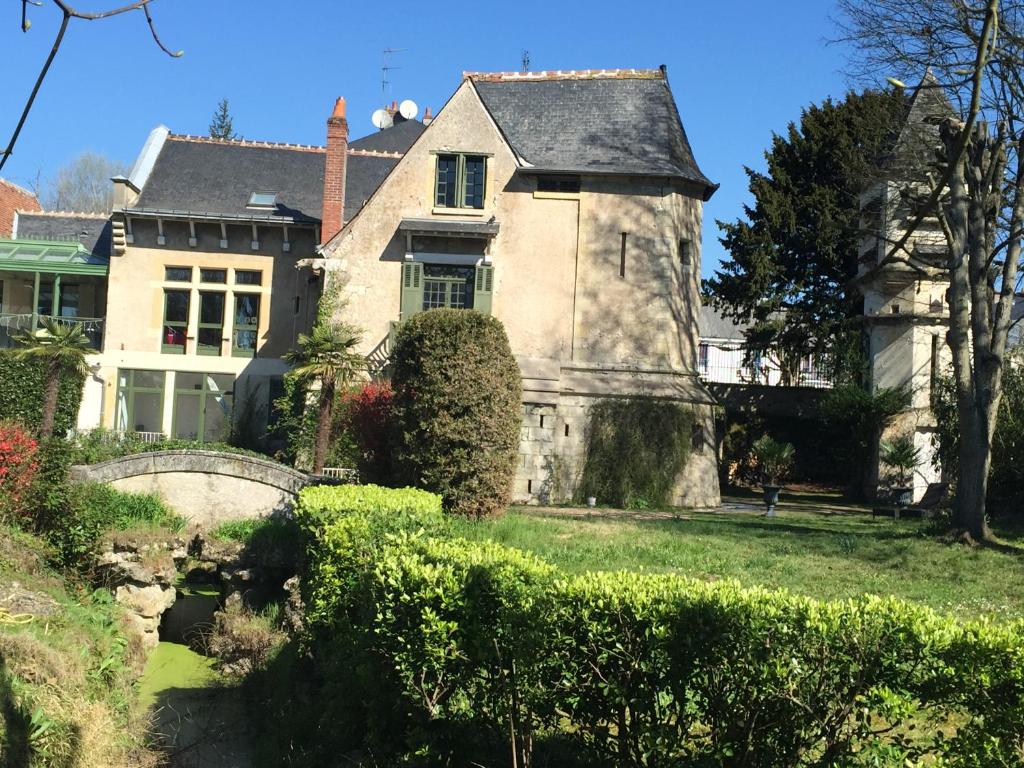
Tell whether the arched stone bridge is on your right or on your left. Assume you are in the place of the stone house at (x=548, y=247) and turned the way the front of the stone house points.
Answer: on your right

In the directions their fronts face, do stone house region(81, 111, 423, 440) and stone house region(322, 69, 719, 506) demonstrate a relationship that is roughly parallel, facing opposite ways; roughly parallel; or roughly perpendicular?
roughly parallel

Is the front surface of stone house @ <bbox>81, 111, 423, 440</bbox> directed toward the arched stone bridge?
yes

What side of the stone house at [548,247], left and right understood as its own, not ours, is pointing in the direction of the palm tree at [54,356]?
right

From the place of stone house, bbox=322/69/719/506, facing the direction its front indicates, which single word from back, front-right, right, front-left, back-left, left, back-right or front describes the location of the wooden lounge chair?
left

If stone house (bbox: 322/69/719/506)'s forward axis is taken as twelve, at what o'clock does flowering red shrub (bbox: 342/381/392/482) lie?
The flowering red shrub is roughly at 1 o'clock from the stone house.

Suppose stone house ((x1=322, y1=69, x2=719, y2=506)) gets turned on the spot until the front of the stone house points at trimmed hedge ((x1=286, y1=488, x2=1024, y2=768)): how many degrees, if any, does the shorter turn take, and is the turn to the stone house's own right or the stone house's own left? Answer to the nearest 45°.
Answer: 0° — it already faces it

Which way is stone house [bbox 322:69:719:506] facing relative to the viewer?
toward the camera

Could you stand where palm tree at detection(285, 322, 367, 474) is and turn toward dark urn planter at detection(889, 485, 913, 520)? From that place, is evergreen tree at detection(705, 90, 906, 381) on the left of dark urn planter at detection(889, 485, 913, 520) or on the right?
left

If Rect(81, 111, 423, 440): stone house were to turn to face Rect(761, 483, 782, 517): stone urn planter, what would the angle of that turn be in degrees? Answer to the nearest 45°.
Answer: approximately 45° to its left

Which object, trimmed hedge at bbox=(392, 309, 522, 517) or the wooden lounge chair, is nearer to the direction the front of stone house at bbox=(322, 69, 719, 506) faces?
the trimmed hedge

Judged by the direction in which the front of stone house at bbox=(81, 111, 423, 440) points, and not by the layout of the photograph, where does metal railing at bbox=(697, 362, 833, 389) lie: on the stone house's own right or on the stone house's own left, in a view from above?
on the stone house's own left

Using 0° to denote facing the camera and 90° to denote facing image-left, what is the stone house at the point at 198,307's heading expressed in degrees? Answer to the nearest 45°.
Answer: approximately 0°

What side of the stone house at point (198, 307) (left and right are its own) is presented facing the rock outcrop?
front
